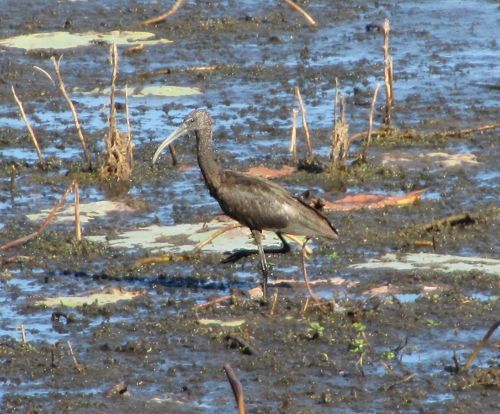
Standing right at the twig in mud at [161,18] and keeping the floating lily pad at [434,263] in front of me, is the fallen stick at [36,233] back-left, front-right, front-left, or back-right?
front-right

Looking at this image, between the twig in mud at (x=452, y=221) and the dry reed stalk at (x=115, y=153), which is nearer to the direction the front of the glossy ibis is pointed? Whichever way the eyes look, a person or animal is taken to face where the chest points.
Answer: the dry reed stalk

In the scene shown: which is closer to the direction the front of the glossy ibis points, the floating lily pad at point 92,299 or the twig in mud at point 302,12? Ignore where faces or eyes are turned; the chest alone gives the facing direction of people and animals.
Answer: the floating lily pad

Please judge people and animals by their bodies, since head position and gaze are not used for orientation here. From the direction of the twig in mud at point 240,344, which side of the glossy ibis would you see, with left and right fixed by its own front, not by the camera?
left

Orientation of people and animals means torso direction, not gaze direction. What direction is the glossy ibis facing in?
to the viewer's left

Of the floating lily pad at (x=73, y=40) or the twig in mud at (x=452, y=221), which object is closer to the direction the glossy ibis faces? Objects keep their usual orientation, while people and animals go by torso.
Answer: the floating lily pad

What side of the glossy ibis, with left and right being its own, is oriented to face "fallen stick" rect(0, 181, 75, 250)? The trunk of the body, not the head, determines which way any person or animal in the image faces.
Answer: front

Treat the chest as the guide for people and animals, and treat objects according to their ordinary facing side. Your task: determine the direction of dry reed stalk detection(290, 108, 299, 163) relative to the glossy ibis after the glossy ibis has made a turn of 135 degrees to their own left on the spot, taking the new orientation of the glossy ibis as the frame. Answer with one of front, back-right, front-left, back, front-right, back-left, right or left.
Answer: back-left

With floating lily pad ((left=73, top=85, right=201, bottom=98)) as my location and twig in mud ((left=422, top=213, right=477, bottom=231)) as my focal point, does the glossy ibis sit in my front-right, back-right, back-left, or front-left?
front-right

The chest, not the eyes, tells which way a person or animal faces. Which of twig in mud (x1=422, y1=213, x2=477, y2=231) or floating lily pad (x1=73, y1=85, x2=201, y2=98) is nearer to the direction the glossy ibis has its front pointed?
the floating lily pad

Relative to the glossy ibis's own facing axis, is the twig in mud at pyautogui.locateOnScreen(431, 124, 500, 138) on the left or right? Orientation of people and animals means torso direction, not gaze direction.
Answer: on its right

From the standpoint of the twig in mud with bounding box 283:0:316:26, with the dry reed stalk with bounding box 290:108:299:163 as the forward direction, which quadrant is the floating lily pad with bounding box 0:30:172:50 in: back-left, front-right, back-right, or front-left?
front-right

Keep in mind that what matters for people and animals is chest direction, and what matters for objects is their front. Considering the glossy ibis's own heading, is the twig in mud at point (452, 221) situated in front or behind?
behind
